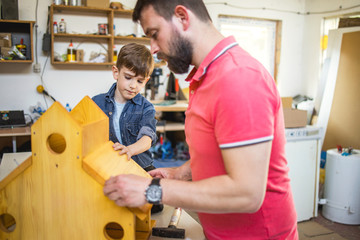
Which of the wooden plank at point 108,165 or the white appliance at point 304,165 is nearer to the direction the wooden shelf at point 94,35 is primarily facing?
the wooden plank

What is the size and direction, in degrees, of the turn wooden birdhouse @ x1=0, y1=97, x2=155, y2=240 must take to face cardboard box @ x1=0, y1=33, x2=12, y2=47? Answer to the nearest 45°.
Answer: approximately 180°

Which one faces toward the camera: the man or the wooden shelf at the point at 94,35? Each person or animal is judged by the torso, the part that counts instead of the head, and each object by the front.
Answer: the wooden shelf

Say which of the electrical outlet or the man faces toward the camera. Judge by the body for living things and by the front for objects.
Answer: the electrical outlet

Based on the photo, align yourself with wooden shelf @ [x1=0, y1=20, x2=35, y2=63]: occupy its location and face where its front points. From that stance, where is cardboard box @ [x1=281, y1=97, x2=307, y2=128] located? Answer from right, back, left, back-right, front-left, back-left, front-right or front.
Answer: front-left

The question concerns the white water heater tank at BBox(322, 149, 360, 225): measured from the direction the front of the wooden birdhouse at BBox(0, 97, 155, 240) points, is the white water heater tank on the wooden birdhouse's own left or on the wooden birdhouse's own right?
on the wooden birdhouse's own left

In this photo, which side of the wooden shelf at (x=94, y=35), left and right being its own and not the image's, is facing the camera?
front

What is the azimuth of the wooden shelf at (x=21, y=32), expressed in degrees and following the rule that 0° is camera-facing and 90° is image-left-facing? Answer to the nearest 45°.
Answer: approximately 0°

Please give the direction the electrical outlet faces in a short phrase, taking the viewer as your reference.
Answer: facing the viewer

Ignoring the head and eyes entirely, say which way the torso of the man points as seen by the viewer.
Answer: to the viewer's left

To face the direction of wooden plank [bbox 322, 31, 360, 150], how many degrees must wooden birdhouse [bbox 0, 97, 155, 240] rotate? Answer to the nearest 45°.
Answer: approximately 135° to its left

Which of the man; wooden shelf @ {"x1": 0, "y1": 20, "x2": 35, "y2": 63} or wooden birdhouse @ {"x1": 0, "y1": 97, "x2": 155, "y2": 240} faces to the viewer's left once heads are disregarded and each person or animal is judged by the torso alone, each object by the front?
the man

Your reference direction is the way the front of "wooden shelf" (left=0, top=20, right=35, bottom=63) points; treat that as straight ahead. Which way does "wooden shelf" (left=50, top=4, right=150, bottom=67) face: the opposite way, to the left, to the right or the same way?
the same way
